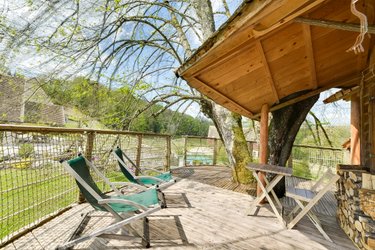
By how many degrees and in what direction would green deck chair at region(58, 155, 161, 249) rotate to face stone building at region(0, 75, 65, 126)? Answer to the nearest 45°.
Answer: approximately 135° to its left

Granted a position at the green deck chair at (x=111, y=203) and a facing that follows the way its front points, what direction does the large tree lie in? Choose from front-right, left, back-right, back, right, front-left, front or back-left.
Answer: left

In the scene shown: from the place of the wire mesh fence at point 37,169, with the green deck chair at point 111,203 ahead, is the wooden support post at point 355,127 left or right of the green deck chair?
left

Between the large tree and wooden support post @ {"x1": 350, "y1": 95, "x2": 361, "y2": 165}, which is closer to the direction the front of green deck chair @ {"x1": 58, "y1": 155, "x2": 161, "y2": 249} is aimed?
the wooden support post

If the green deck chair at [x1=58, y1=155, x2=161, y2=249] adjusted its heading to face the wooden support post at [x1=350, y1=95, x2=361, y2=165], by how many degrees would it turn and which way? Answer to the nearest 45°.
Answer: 0° — it already faces it

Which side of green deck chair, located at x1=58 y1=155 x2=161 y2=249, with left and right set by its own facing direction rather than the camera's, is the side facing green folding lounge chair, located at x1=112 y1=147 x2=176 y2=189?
left

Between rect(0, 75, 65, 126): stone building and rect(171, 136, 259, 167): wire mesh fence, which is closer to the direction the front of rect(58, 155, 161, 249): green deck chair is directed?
the wire mesh fence

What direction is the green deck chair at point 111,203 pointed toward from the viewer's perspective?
to the viewer's right

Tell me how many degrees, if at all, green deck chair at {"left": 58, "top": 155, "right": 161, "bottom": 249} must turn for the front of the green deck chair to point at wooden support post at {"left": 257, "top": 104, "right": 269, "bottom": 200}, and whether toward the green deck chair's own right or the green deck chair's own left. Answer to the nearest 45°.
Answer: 0° — it already faces it

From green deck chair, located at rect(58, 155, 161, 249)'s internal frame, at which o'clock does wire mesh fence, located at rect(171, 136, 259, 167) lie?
The wire mesh fence is roughly at 10 o'clock from the green deck chair.
